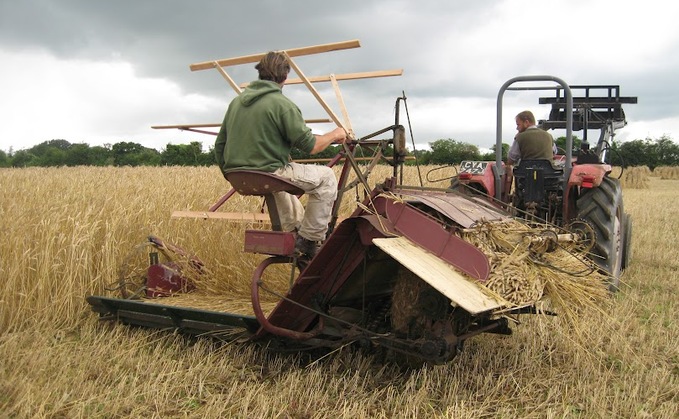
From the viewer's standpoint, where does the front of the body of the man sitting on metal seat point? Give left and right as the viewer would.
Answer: facing away from the viewer and to the right of the viewer

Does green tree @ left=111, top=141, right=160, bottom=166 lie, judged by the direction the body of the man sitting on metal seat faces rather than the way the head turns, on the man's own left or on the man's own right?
on the man's own left

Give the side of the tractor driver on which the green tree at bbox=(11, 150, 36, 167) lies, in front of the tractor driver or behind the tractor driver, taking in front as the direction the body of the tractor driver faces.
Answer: in front

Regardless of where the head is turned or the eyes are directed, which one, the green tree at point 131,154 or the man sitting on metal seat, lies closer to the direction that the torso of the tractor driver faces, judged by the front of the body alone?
the green tree

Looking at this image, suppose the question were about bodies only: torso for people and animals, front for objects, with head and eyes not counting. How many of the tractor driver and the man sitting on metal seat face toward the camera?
0

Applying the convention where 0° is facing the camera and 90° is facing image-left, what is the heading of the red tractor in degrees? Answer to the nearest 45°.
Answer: approximately 225°

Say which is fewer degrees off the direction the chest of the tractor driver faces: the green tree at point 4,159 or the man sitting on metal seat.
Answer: the green tree

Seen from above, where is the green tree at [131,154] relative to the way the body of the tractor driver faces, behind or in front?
in front

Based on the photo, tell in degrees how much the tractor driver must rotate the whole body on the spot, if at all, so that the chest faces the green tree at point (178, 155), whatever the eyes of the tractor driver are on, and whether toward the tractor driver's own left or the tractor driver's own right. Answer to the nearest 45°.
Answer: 0° — they already face it

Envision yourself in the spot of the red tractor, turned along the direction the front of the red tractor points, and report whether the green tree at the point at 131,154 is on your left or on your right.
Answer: on your left

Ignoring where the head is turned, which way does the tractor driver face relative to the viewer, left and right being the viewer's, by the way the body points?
facing away from the viewer and to the left of the viewer
